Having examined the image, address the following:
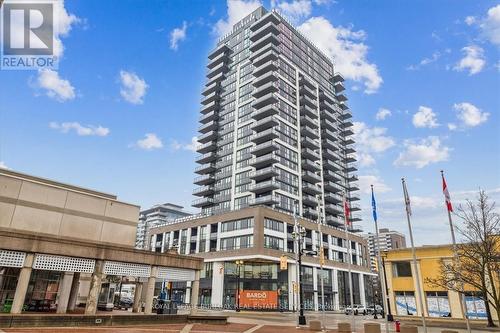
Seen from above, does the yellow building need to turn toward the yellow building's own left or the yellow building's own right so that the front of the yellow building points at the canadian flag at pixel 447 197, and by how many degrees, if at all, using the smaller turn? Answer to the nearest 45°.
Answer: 0° — it already faces it

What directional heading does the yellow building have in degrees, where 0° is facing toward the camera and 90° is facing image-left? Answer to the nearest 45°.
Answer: approximately 0°
